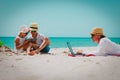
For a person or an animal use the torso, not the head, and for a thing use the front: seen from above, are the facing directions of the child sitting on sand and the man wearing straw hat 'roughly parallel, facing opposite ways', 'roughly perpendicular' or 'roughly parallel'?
roughly perpendicular

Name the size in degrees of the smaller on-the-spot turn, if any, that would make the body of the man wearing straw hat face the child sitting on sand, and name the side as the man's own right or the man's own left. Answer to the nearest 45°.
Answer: approximately 90° to the man's own right

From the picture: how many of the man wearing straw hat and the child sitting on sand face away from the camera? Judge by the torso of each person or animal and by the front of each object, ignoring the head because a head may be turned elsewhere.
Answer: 0

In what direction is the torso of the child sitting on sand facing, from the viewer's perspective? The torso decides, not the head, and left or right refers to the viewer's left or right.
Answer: facing the viewer and to the right of the viewer

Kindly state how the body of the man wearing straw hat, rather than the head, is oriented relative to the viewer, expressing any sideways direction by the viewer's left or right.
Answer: facing the viewer and to the left of the viewer
